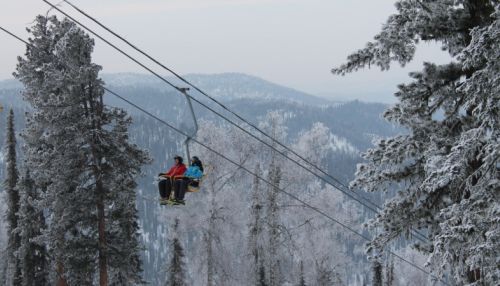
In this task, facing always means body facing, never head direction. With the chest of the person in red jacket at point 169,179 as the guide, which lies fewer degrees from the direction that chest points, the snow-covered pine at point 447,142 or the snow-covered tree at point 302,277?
the snow-covered pine

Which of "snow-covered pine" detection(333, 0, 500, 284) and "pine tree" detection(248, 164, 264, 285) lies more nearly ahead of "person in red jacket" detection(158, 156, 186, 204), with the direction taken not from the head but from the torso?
the snow-covered pine

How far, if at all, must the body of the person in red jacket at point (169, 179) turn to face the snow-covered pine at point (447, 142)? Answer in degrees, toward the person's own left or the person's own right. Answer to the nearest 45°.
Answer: approximately 90° to the person's own left

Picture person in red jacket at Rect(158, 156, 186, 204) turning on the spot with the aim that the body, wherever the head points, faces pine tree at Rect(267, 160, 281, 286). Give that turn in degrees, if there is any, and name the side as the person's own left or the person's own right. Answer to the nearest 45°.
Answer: approximately 135° to the person's own right

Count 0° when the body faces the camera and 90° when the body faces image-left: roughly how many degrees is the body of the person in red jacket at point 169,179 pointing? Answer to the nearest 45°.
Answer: approximately 45°
